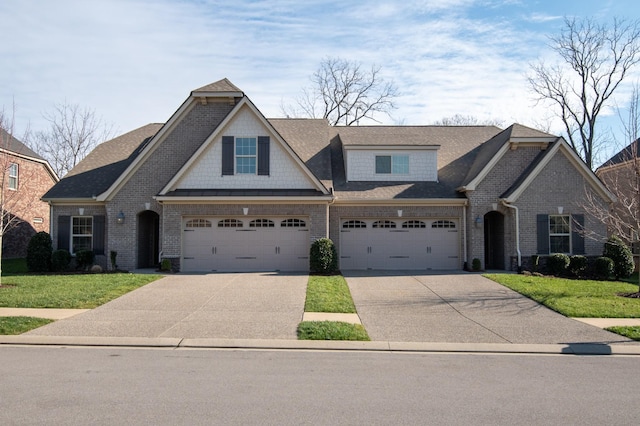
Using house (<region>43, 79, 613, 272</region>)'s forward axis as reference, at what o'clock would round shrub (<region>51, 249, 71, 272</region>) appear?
The round shrub is roughly at 3 o'clock from the house.

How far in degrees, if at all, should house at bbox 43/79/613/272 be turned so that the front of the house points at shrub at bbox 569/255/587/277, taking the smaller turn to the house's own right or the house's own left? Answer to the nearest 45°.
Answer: approximately 90° to the house's own left

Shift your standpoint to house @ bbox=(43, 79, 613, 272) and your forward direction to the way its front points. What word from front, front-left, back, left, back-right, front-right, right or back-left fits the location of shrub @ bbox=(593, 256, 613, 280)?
left

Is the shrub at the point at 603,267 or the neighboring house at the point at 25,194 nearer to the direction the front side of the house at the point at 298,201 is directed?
the shrub

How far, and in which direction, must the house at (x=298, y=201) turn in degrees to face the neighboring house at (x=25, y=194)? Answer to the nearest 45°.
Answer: approximately 135° to its right

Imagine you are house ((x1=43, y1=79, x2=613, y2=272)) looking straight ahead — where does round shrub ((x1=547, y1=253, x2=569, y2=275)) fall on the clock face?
The round shrub is roughly at 9 o'clock from the house.

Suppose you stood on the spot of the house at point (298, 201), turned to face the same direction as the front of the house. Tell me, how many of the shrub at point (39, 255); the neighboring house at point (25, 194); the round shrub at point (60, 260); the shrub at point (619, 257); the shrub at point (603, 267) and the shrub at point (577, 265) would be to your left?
3

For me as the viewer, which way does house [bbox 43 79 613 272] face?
facing the viewer

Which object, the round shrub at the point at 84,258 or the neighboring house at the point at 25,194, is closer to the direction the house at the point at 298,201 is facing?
the round shrub

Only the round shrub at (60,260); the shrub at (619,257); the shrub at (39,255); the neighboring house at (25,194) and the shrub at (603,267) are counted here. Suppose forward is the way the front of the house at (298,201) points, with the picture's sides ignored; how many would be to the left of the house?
2

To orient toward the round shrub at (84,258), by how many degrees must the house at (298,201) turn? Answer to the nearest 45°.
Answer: approximately 90° to its right

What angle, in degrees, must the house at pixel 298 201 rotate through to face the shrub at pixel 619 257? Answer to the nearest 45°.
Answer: approximately 90° to its left

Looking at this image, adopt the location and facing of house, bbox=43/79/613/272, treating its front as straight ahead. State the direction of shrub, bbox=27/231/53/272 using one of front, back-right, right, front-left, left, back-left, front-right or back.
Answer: right
